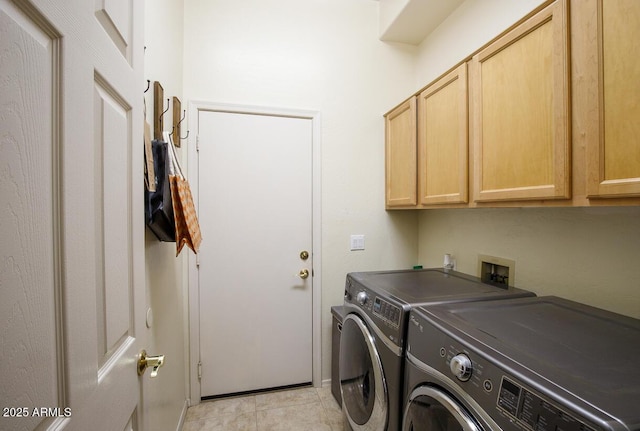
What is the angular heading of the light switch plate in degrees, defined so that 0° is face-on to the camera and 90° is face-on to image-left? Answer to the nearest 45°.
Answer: approximately 0°

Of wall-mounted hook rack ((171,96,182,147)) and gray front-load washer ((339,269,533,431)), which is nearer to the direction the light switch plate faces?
the gray front-load washer

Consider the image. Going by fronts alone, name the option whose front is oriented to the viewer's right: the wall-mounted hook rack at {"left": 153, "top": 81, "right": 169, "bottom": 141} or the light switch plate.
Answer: the wall-mounted hook rack

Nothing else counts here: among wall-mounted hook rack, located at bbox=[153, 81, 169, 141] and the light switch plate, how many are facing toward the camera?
1

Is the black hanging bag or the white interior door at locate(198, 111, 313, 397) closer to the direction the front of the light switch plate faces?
the black hanging bag

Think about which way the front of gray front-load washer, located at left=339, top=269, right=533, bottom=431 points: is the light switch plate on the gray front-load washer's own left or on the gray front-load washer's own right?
on the gray front-load washer's own right

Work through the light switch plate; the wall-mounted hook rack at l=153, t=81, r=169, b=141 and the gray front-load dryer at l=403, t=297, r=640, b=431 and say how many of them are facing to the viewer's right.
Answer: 1

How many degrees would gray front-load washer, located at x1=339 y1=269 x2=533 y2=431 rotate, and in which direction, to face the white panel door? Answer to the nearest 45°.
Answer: approximately 45° to its left

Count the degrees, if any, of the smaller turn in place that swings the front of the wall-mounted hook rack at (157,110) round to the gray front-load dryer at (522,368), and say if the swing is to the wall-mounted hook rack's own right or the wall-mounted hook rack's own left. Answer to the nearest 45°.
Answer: approximately 45° to the wall-mounted hook rack's own right

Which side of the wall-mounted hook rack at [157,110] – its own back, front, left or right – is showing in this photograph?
right

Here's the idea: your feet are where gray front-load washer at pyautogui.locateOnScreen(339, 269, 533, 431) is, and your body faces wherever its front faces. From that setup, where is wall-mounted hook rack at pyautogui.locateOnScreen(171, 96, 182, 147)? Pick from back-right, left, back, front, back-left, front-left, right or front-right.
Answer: front-right

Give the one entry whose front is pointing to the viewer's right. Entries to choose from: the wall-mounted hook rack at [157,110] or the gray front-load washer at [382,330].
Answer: the wall-mounted hook rack
